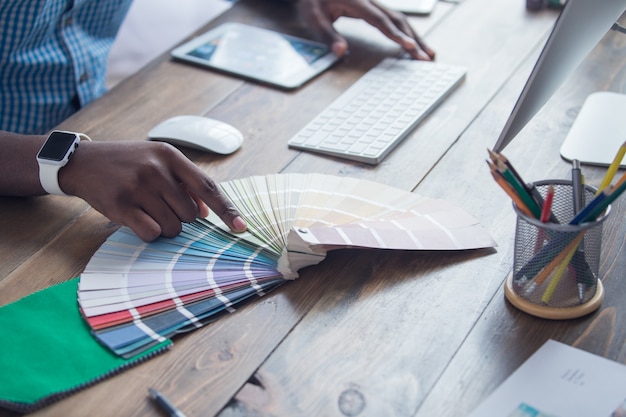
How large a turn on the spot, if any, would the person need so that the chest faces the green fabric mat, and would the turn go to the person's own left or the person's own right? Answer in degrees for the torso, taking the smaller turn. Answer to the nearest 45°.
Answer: approximately 45° to the person's own right

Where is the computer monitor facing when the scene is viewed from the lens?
facing away from the viewer and to the left of the viewer

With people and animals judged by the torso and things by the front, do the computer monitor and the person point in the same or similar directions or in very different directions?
very different directions

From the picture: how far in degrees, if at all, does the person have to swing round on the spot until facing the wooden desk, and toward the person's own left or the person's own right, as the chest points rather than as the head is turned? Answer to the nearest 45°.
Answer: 0° — they already face it

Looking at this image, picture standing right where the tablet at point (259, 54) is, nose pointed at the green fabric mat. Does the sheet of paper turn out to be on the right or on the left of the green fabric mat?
left
